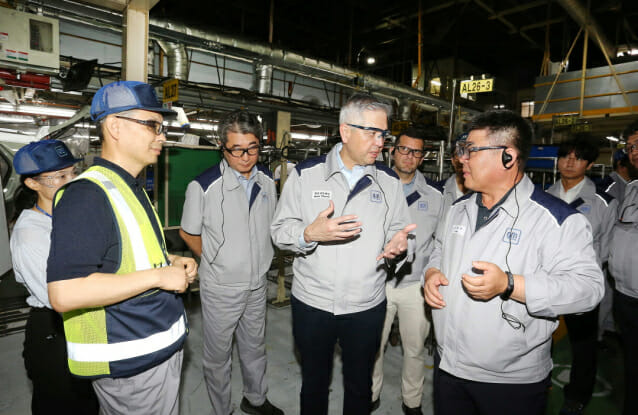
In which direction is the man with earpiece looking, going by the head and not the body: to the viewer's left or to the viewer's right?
to the viewer's left

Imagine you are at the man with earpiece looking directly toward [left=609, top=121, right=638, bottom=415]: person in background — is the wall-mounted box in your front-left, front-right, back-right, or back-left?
back-left

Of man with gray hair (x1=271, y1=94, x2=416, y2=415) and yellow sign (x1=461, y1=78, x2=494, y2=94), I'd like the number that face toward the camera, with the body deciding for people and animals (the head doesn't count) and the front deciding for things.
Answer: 2

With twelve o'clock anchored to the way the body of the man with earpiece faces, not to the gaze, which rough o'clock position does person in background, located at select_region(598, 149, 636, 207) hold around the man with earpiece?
The person in background is roughly at 5 o'clock from the man with earpiece.

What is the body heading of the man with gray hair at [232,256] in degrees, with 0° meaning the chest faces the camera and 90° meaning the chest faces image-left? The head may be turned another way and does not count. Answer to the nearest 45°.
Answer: approximately 315°

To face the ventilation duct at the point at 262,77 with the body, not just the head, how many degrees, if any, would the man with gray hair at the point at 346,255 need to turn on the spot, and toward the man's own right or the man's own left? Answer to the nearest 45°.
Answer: approximately 180°

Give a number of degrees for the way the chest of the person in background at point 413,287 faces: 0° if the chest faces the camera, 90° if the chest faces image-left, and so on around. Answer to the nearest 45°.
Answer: approximately 0°
